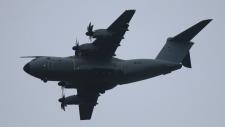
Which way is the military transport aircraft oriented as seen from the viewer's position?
to the viewer's left
